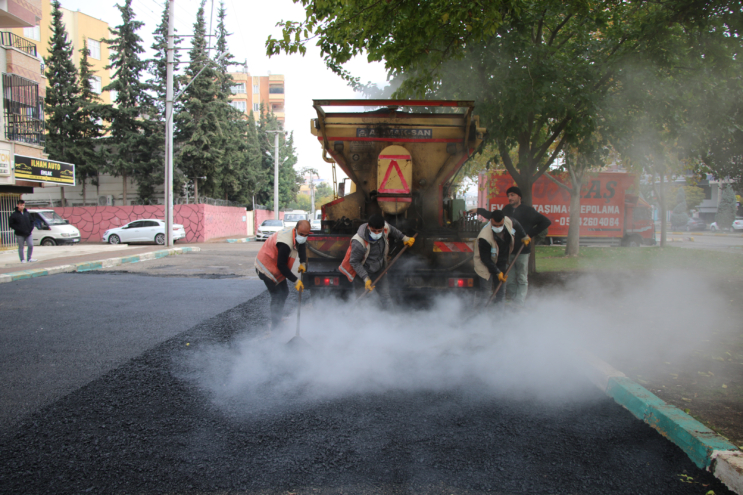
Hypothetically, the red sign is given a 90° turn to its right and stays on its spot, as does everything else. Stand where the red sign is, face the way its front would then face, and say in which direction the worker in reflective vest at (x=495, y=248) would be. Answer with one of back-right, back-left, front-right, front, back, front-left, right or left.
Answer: left

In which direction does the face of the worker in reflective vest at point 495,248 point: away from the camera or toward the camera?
toward the camera

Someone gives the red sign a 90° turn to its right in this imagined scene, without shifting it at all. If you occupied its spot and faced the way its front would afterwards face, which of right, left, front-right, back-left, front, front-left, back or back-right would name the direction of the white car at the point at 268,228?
front

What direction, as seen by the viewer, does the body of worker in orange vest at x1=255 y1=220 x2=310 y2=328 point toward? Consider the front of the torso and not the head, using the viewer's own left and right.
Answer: facing the viewer and to the right of the viewer

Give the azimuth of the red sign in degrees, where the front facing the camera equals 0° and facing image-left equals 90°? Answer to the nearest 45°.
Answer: approximately 0°

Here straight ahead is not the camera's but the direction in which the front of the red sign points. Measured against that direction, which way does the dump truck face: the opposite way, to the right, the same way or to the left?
the opposite way

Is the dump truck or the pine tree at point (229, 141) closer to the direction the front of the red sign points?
the dump truck

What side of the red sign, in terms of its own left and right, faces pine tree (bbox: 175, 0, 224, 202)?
right

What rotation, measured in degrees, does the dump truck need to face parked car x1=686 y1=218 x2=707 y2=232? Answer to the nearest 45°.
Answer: approximately 45° to its right

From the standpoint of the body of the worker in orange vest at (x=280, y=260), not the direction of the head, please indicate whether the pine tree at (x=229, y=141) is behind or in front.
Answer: behind

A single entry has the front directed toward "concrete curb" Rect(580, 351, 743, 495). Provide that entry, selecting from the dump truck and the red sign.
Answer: the red sign

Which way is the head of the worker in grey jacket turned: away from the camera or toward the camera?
toward the camera

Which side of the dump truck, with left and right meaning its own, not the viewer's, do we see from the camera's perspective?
back

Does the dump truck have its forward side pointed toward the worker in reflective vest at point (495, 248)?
no

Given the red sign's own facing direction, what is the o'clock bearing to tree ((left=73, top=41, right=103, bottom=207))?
The tree is roughly at 3 o'clock from the red sign.
